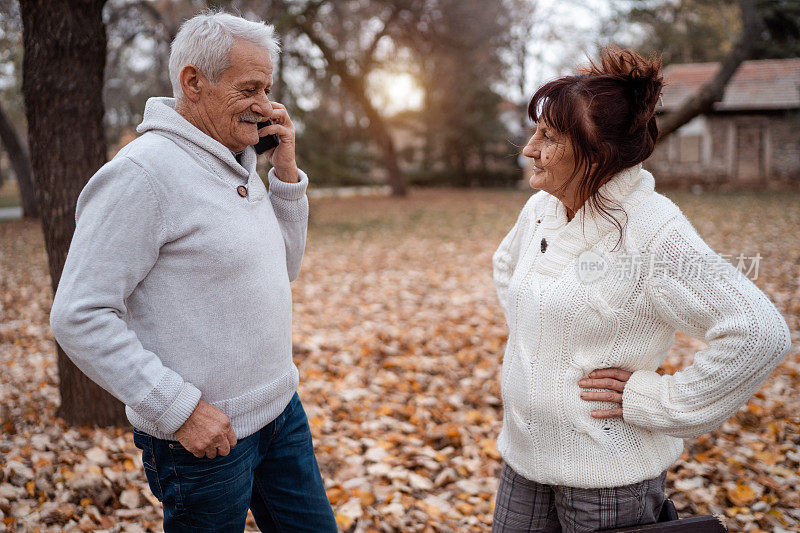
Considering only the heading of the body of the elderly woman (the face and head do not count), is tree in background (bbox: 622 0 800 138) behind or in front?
behind

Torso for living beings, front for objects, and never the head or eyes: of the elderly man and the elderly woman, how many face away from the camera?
0

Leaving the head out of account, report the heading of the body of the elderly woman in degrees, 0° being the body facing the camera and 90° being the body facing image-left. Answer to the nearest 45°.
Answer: approximately 45°

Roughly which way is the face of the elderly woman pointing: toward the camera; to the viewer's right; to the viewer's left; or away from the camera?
to the viewer's left

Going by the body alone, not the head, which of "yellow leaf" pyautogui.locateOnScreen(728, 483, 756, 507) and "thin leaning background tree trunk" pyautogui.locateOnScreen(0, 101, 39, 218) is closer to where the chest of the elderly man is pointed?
the yellow leaf

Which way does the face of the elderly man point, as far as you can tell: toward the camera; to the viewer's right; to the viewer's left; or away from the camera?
to the viewer's right

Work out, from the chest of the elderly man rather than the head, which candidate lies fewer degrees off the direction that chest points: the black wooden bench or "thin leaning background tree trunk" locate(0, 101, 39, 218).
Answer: the black wooden bench

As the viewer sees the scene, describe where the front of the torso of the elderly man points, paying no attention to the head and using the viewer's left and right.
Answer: facing the viewer and to the right of the viewer

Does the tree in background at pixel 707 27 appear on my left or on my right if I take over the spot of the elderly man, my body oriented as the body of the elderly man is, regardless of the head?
on my left

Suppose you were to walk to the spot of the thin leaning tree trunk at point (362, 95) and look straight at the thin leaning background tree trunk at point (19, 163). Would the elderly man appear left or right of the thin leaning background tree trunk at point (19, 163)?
left
